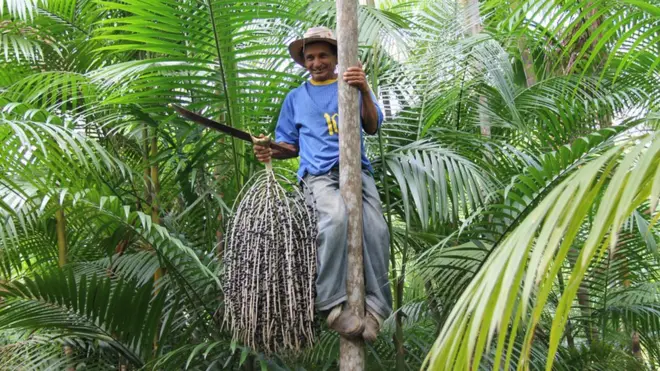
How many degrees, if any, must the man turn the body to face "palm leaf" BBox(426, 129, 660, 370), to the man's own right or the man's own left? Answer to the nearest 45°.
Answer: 0° — they already face it

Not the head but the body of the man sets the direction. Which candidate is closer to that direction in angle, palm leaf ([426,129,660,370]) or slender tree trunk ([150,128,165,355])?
the palm leaf

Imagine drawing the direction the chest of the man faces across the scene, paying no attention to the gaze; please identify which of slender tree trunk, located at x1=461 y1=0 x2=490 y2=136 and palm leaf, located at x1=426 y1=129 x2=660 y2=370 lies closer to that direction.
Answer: the palm leaf

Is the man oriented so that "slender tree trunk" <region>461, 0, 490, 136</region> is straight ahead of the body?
no

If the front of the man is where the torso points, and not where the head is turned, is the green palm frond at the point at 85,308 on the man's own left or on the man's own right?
on the man's own right

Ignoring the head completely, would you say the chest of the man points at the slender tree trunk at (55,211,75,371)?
no

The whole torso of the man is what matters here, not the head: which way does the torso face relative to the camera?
toward the camera

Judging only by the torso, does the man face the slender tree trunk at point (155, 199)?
no
